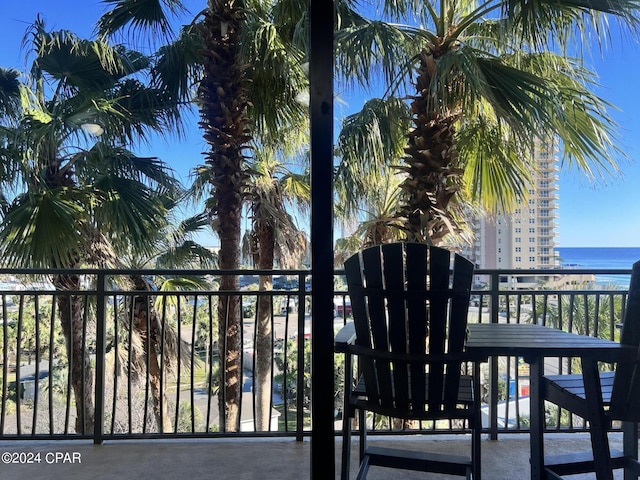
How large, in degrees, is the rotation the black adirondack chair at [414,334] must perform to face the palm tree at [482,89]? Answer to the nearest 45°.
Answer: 0° — it already faces it

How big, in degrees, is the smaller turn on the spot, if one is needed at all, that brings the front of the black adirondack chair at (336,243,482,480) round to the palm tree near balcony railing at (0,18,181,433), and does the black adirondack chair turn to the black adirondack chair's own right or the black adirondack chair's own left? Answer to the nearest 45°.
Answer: approximately 45° to the black adirondack chair's own left

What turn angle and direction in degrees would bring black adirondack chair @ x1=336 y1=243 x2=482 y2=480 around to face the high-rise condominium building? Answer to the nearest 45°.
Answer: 0° — it already faces it

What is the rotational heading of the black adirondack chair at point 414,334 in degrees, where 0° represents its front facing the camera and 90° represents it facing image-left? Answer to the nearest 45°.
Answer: approximately 180°

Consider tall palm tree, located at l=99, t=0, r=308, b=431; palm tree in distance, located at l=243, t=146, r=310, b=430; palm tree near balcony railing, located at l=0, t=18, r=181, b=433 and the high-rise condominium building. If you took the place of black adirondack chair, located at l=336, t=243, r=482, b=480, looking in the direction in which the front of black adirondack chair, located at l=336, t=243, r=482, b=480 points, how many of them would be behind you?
0

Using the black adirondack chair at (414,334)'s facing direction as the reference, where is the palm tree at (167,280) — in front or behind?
in front

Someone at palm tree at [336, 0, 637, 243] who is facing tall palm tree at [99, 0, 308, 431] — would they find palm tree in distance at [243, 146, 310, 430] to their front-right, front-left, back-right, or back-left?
front-right

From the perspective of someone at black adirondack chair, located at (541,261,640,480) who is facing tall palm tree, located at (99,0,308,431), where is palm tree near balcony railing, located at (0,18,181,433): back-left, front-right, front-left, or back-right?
front-left

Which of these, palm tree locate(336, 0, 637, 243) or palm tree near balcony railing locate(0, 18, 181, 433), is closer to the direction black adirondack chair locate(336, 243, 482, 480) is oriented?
the palm tree

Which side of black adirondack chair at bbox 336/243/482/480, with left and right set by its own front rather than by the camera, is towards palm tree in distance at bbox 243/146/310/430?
front
